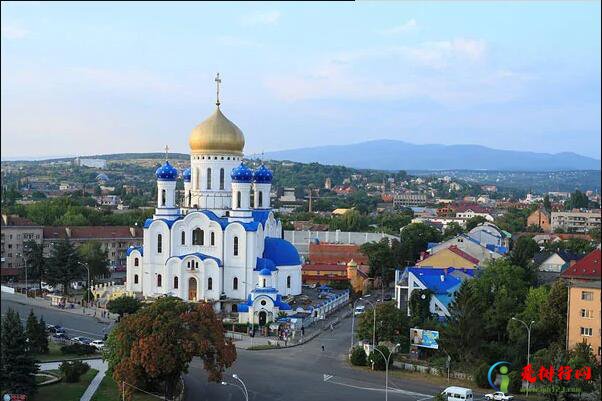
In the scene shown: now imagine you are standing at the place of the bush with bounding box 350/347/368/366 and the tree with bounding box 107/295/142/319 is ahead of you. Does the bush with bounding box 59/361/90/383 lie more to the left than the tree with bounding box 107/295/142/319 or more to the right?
left

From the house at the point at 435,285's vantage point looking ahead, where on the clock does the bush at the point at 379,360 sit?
The bush is roughly at 11 o'clock from the house.

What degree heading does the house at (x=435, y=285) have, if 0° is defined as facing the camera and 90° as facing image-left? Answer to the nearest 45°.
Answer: approximately 45°

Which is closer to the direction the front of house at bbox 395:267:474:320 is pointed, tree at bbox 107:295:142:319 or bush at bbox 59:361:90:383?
the bush

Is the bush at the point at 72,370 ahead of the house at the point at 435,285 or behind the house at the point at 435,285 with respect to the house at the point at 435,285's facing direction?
ahead

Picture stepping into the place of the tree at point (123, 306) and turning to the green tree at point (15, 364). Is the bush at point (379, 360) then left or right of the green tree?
left

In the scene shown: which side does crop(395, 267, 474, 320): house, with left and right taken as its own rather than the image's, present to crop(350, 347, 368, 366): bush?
front

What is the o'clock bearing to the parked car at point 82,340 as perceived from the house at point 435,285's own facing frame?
The parked car is roughly at 1 o'clock from the house.

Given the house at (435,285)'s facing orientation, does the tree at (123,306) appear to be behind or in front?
in front

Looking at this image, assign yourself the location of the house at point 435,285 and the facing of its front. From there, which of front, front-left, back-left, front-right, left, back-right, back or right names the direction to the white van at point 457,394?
front-left
